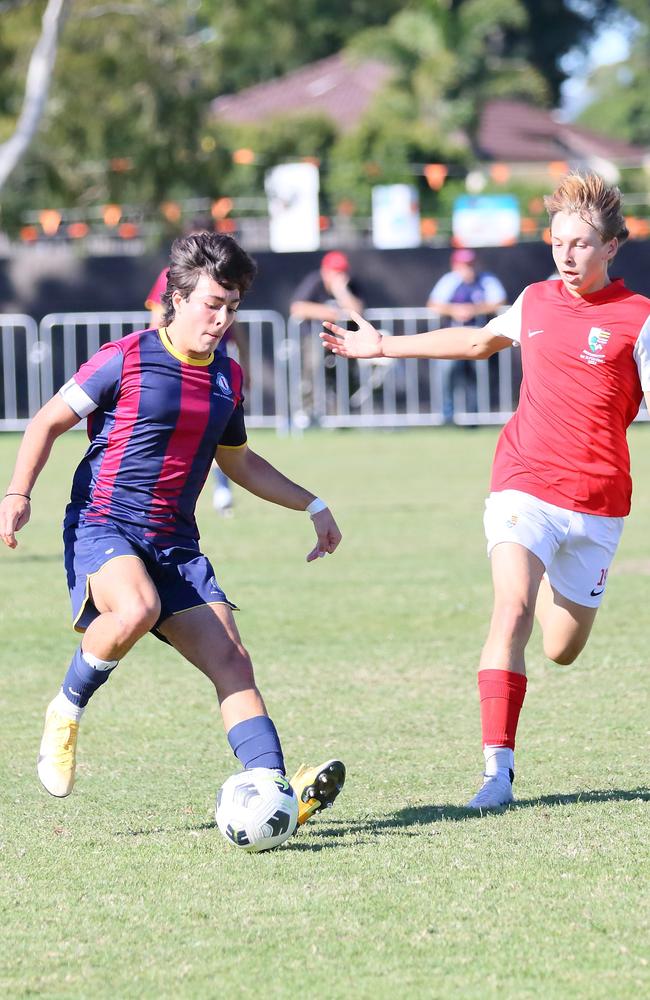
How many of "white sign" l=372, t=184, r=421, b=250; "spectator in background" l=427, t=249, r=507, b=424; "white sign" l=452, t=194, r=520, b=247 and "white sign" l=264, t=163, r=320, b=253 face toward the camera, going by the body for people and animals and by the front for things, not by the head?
4

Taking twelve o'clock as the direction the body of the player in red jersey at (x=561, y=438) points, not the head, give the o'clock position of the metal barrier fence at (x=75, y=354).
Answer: The metal barrier fence is roughly at 4 o'clock from the player in red jersey.

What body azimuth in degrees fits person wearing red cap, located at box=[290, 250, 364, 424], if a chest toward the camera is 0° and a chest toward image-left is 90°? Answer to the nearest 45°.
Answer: approximately 315°

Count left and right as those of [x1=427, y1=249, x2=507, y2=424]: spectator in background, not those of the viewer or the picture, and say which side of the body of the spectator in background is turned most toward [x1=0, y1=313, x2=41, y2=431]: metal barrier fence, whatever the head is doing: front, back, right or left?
right

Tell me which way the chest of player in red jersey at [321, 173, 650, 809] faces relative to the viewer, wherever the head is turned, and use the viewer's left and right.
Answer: facing the viewer and to the left of the viewer

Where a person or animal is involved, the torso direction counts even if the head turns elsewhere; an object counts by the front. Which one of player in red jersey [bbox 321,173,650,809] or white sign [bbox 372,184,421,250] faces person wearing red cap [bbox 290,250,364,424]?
the white sign

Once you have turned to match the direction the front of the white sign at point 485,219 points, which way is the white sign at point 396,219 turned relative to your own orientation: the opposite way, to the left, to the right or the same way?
the same way

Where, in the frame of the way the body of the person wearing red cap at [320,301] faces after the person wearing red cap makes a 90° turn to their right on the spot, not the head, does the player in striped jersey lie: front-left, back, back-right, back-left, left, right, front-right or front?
front-left

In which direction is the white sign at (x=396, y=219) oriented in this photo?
toward the camera

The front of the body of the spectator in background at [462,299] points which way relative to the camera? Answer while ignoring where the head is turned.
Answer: toward the camera

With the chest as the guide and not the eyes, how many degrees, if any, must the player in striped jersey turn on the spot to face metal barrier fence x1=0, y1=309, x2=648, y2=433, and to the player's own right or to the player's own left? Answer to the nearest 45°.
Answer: approximately 135° to the player's own left

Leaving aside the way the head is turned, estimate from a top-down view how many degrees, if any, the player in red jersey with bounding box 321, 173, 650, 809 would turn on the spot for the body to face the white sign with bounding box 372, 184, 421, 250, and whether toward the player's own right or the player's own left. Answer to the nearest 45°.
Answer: approximately 135° to the player's own right

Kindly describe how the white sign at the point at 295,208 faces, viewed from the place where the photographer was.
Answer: facing the viewer

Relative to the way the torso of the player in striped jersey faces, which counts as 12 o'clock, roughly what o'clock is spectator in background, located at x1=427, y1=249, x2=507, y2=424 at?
The spectator in background is roughly at 8 o'clock from the player in striped jersey.

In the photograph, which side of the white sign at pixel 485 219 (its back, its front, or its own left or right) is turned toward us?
front

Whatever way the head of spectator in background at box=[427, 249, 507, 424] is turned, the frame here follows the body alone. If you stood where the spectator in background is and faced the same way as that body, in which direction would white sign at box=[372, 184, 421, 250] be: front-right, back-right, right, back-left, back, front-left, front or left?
back

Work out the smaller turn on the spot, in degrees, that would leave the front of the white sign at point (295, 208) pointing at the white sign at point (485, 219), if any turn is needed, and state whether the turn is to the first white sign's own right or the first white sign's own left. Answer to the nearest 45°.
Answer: approximately 135° to the first white sign's own left
